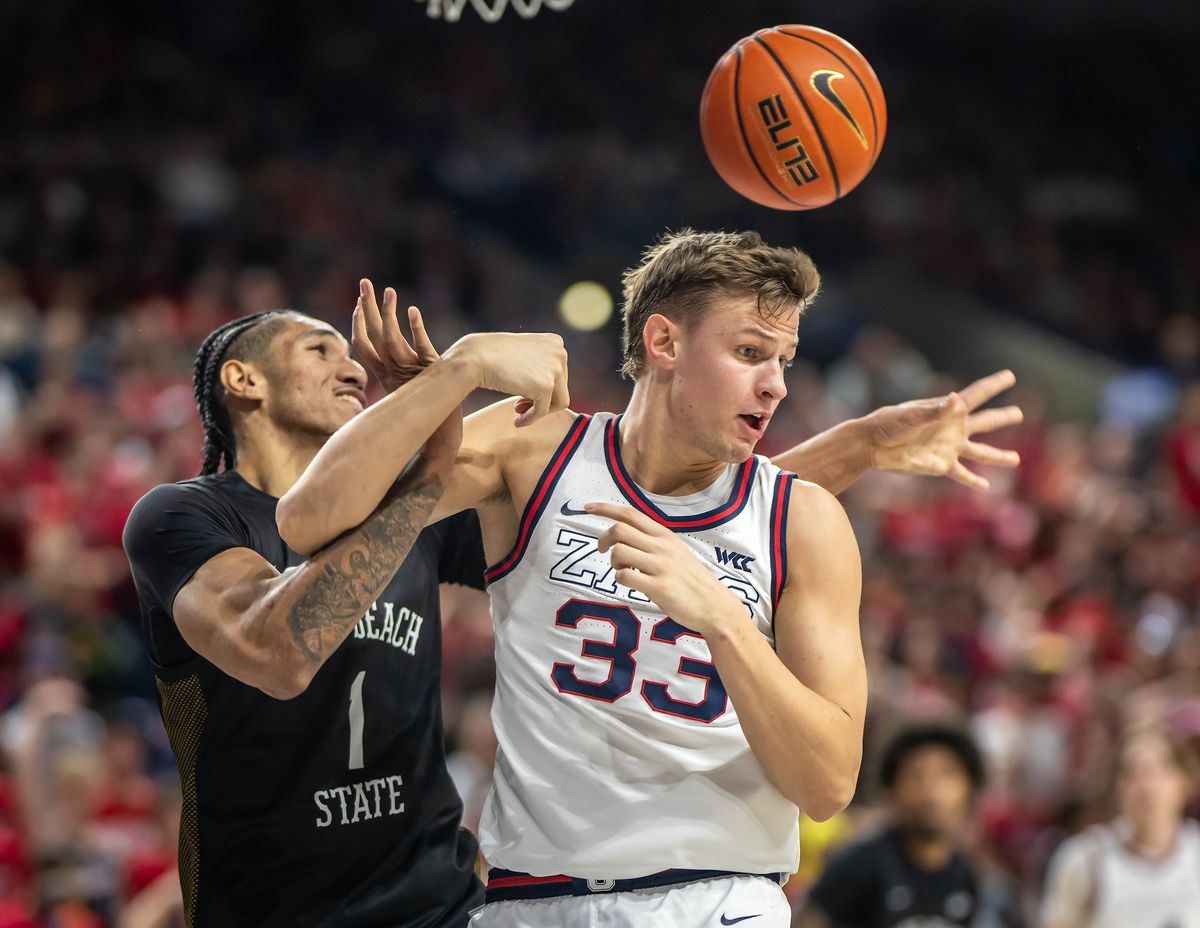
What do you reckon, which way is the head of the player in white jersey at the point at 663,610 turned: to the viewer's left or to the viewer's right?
to the viewer's right

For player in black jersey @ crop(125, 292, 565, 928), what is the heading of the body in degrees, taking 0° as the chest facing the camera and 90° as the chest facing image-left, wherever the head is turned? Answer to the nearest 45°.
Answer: approximately 315°

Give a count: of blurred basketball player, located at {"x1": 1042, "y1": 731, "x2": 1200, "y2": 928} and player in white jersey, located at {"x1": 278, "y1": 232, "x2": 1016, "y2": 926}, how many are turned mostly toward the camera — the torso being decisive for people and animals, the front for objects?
2

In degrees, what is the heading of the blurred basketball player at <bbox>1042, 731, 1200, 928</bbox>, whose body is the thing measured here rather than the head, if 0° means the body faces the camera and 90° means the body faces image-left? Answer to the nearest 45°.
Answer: approximately 0°

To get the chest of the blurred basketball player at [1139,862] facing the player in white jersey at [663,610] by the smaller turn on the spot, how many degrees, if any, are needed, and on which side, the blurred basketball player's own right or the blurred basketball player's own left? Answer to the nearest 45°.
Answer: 0° — they already face them

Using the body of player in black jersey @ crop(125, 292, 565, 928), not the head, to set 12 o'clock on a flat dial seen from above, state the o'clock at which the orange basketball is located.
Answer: The orange basketball is roughly at 10 o'clock from the player in black jersey.

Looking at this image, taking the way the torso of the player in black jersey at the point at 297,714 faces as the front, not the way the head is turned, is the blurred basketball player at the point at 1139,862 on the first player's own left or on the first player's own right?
on the first player's own left

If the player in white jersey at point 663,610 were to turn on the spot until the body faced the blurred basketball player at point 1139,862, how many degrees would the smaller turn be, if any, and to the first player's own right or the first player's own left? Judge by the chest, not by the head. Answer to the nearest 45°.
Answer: approximately 135° to the first player's own left
